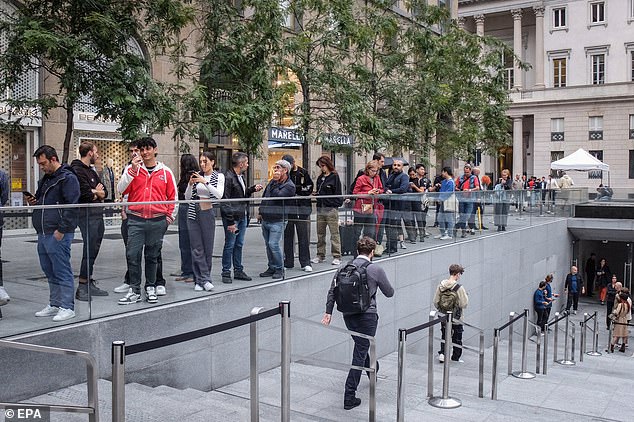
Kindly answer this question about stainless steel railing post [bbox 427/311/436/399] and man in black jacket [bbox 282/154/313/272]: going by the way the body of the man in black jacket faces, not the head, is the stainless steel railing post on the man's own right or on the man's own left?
on the man's own left

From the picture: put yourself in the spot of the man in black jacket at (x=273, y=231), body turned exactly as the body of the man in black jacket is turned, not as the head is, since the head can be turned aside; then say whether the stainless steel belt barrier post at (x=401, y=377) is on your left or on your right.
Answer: on your left

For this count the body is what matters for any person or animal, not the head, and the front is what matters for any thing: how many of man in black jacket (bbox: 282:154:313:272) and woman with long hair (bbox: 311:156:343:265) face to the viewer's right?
0

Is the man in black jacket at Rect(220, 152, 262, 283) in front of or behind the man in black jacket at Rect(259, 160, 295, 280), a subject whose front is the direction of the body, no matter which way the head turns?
in front

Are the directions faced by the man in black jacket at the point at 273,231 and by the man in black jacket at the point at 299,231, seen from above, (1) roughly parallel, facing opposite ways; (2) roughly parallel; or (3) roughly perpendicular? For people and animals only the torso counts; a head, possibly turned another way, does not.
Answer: roughly parallel

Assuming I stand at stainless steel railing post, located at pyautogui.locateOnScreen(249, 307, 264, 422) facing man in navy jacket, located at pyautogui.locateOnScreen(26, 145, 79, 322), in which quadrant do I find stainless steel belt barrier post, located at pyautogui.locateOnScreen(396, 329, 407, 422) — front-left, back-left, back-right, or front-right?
back-right

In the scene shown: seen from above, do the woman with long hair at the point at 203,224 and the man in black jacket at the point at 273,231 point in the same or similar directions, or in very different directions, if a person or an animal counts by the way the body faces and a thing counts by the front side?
same or similar directions

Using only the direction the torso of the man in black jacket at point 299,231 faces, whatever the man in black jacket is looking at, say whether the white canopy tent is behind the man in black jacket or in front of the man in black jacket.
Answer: behind

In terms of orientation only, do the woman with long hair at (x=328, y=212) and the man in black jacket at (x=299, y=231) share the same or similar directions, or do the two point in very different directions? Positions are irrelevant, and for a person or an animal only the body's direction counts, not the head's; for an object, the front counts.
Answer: same or similar directions

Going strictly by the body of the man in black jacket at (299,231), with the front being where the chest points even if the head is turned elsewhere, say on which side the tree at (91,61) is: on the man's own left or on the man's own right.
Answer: on the man's own right

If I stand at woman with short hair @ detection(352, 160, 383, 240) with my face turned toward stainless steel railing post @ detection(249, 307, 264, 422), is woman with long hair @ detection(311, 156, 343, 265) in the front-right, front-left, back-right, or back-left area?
front-right

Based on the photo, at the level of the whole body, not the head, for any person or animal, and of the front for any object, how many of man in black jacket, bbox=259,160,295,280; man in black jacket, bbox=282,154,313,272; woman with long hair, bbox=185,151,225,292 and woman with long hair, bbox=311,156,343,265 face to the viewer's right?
0

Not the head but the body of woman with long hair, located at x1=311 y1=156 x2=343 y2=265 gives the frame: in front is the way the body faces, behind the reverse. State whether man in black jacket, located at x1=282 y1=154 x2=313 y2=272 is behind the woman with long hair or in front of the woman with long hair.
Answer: in front

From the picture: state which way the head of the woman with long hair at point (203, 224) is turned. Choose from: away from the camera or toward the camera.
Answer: toward the camera
